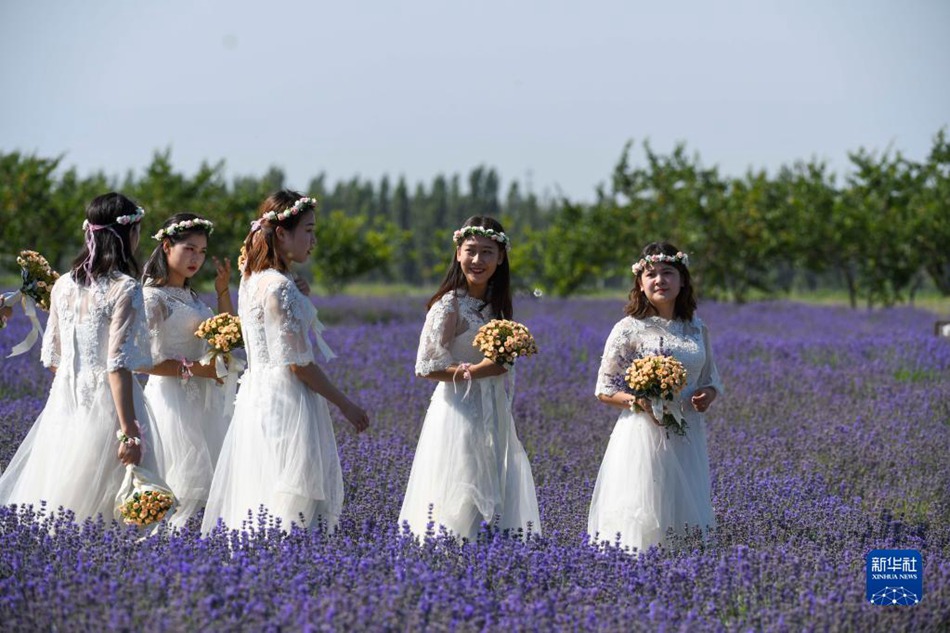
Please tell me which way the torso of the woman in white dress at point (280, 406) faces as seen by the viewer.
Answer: to the viewer's right

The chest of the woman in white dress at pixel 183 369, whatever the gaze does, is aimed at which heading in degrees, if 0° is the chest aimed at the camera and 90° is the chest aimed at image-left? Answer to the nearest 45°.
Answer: approximately 315°

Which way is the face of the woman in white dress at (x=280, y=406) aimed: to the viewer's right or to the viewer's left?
to the viewer's right

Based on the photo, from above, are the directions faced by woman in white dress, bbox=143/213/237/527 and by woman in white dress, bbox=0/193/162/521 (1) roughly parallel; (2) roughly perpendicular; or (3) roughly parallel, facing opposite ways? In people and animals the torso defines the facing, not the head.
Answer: roughly perpendicular
